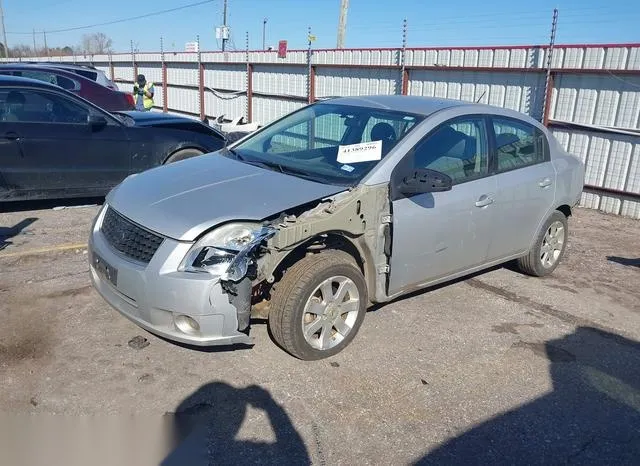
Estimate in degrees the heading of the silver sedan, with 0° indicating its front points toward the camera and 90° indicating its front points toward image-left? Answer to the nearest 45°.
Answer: approximately 45°

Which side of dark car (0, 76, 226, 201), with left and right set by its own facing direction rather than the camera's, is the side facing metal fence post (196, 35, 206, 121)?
left

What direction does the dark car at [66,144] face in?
to the viewer's right

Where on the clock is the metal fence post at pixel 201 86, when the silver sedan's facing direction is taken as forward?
The metal fence post is roughly at 4 o'clock from the silver sedan.

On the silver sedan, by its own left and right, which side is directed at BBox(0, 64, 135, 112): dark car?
right
